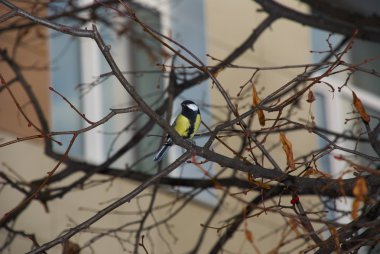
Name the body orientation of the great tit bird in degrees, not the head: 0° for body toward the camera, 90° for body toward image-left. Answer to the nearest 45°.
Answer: approximately 315°
